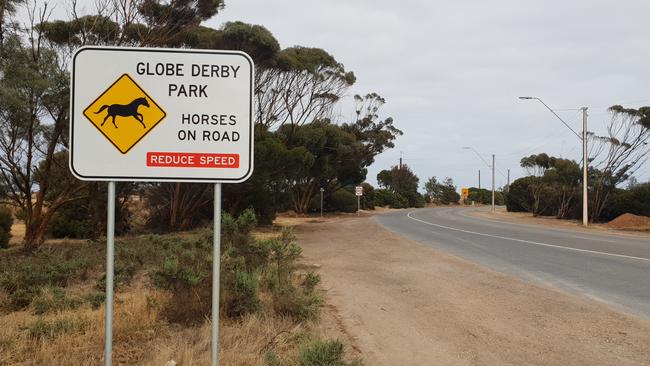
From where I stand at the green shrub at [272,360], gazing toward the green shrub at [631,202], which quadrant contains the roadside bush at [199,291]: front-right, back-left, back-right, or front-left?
front-left

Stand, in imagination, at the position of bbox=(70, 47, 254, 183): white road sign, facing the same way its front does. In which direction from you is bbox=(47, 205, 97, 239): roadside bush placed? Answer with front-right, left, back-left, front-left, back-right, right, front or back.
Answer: back

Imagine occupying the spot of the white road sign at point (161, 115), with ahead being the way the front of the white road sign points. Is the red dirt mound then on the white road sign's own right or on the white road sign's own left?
on the white road sign's own left

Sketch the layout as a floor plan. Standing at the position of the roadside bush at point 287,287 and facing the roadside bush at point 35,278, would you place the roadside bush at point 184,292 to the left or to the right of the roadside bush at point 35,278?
left

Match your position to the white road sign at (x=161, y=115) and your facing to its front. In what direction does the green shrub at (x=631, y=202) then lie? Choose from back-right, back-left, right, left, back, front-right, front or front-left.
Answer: back-left

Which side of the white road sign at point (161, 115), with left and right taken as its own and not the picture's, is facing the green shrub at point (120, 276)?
back

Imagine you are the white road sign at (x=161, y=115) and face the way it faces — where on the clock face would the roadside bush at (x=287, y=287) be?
The roadside bush is roughly at 7 o'clock from the white road sign.

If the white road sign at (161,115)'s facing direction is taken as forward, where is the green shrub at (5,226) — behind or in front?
behind

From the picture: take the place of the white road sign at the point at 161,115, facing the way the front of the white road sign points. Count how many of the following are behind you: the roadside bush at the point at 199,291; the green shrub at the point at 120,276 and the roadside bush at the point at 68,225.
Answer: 3

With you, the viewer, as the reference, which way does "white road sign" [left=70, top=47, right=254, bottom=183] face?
facing the viewer
